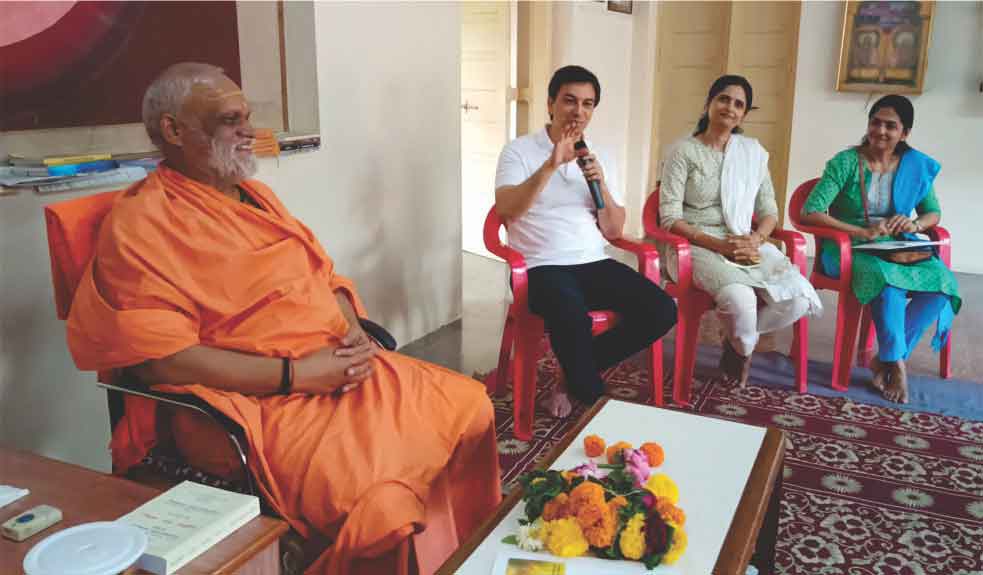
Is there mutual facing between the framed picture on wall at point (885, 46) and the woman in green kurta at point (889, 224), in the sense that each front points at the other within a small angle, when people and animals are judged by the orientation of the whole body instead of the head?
no

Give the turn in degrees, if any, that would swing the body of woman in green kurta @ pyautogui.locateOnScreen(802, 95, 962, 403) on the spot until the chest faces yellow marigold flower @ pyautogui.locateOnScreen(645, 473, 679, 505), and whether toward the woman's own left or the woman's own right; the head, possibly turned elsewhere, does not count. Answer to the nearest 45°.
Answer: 0° — they already face it

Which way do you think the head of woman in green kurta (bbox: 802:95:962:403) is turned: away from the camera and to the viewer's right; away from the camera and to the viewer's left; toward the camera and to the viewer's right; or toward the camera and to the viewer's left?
toward the camera and to the viewer's left

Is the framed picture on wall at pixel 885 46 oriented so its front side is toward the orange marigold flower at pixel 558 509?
yes

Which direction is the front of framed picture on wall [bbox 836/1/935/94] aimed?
toward the camera

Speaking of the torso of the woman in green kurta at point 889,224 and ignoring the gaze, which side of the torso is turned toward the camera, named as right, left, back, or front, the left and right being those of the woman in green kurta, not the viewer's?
front

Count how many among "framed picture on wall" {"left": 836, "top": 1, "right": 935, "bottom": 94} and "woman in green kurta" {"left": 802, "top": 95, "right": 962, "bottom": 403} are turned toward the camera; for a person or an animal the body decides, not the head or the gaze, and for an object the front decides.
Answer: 2

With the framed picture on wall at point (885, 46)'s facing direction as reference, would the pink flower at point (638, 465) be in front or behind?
in front

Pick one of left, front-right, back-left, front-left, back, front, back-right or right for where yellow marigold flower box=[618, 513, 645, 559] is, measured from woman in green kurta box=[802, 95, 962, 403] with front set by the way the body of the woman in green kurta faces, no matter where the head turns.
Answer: front

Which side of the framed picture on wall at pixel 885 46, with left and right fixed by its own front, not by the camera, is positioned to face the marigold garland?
front

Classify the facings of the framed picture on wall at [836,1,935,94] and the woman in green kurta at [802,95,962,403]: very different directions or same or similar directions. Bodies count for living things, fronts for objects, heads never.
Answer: same or similar directions

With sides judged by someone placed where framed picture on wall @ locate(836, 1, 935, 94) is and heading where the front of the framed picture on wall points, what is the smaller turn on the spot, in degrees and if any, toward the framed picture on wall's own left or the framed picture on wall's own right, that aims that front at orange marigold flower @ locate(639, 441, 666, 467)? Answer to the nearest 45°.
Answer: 0° — it already faces it

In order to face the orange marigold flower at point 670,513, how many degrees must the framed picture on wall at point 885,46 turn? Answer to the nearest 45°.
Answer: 0° — it already faces it

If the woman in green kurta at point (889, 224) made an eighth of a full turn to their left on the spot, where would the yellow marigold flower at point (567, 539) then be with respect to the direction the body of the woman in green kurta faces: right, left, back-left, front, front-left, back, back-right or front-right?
front-right

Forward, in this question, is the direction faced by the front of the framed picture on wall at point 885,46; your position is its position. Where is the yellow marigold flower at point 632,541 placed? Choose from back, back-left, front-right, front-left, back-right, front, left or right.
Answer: front

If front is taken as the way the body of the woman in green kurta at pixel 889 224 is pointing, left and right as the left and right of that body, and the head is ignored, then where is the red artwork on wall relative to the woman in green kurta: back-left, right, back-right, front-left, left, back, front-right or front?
front-right

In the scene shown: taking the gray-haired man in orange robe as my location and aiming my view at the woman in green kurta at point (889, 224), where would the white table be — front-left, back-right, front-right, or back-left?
front-right

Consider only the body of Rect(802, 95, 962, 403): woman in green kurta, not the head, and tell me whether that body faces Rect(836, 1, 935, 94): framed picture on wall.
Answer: no
